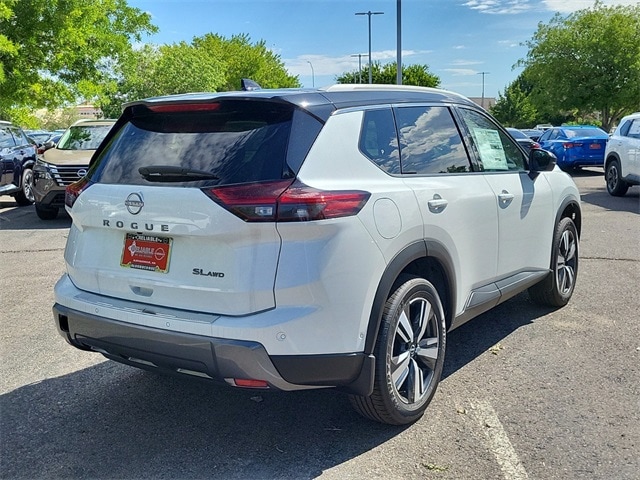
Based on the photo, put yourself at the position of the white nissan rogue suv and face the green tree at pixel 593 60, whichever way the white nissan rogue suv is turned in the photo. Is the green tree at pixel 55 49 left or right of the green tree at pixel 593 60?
left

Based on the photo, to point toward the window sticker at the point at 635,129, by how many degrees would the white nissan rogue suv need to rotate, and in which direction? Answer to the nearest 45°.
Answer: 0° — it already faces it

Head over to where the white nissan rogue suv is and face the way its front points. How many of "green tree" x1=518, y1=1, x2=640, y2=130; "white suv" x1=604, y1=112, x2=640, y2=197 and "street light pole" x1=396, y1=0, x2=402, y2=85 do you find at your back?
0

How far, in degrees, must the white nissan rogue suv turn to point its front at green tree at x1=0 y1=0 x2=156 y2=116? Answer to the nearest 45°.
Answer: approximately 90° to its left

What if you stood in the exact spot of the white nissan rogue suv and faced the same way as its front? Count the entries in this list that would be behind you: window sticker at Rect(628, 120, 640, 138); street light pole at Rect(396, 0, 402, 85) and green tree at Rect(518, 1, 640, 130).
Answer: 0

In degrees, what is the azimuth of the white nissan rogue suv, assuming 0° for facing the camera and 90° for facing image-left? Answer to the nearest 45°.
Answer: approximately 225°

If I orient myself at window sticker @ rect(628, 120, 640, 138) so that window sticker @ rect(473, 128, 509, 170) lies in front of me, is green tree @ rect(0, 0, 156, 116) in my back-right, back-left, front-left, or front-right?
front-right

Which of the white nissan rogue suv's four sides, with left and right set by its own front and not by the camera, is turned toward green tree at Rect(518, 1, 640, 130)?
front

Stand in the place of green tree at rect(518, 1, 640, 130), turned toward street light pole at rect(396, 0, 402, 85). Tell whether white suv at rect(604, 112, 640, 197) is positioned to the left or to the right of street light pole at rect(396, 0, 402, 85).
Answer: left

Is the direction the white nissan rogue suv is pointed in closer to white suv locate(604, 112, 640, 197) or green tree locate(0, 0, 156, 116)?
the white suv

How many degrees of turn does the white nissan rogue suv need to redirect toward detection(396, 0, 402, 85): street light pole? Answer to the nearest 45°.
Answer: approximately 45° to its left
